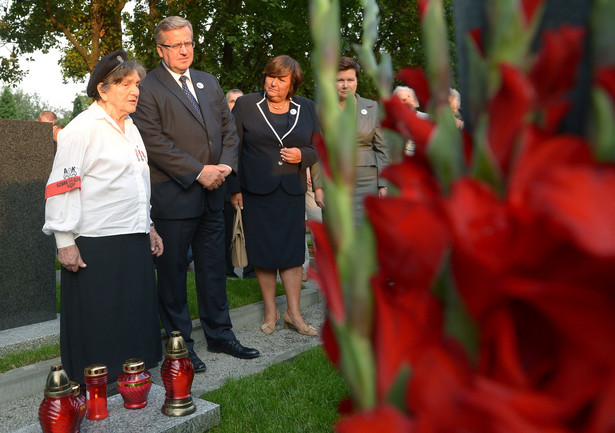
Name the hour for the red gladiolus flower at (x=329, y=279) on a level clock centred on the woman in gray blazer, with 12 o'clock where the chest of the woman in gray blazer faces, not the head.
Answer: The red gladiolus flower is roughly at 12 o'clock from the woman in gray blazer.

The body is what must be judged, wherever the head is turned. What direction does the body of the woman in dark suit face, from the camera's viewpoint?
toward the camera

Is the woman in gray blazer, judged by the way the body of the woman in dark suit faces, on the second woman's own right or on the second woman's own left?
on the second woman's own left

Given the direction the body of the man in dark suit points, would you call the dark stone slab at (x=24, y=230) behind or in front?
behind

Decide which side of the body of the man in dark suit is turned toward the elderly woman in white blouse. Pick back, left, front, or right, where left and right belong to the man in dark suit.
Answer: right

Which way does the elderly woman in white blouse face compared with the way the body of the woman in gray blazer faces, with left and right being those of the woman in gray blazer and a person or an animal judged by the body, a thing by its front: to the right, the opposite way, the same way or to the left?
to the left

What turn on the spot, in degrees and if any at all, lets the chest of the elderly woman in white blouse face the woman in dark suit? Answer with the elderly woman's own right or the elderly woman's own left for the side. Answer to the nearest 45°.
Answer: approximately 90° to the elderly woman's own left

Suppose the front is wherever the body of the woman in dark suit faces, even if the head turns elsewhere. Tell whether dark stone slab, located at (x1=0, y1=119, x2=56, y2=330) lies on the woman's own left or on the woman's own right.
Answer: on the woman's own right

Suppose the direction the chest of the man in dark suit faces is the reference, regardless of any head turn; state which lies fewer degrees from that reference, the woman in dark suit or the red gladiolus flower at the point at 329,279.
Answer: the red gladiolus flower

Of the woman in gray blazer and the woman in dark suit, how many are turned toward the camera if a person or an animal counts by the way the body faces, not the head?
2

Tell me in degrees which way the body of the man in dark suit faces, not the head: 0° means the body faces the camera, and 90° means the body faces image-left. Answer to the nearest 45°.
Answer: approximately 315°

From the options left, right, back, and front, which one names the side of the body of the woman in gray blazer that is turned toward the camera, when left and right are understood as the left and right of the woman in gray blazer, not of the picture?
front

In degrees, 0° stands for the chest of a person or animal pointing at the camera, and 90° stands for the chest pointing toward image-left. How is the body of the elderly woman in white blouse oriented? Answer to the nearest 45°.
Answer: approximately 315°

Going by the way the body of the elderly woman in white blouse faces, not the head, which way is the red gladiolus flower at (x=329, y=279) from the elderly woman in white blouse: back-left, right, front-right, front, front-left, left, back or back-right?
front-right
